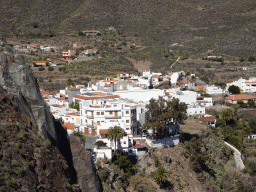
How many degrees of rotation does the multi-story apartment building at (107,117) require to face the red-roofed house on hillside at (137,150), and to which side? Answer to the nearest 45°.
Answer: approximately 45° to its left

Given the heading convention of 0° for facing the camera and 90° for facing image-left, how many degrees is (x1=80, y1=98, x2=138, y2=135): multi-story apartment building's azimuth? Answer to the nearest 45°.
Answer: approximately 0°

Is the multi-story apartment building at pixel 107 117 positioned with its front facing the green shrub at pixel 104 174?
yes

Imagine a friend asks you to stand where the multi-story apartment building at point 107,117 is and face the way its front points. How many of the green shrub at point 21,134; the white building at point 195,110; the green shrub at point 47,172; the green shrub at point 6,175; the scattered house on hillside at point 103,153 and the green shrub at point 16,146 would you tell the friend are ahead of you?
5

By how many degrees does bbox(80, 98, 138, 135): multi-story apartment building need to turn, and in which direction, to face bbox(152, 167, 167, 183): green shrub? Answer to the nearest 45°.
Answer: approximately 45° to its left

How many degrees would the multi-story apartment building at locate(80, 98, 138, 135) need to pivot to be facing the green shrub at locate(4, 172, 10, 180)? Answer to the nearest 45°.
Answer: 0° — it already faces it

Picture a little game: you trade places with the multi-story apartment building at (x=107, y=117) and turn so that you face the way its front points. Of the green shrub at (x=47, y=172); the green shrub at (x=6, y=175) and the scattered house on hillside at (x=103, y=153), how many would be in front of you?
3

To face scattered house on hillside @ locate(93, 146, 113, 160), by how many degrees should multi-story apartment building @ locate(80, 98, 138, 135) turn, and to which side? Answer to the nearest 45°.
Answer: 0° — it already faces it

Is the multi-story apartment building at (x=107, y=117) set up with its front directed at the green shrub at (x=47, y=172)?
yes

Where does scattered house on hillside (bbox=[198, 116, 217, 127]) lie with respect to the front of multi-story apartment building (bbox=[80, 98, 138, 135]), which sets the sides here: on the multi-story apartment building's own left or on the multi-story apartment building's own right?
on the multi-story apartment building's own left
